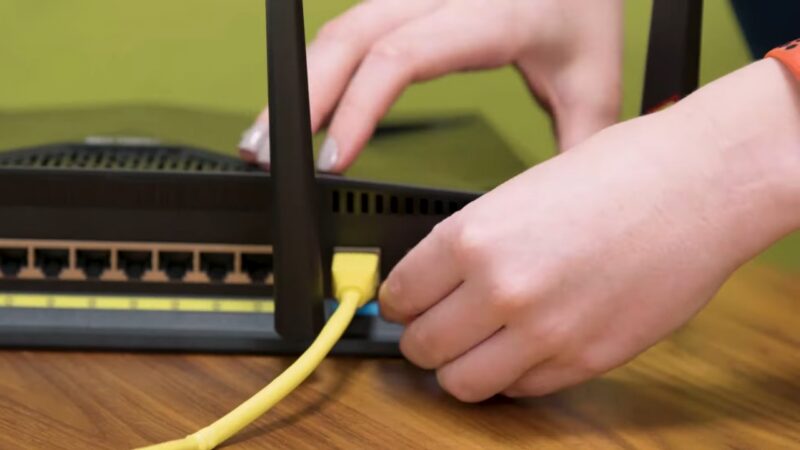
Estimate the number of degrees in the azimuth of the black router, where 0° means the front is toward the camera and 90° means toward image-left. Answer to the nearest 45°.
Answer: approximately 180°
